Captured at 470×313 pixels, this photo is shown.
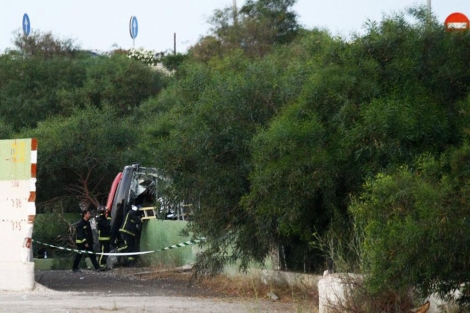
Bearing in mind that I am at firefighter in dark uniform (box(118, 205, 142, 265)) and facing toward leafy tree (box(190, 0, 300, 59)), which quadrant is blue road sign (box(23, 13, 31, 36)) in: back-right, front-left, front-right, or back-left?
front-left

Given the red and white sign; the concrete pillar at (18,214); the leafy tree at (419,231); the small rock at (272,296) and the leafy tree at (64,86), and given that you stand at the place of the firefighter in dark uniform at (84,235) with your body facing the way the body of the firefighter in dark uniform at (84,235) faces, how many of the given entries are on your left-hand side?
1

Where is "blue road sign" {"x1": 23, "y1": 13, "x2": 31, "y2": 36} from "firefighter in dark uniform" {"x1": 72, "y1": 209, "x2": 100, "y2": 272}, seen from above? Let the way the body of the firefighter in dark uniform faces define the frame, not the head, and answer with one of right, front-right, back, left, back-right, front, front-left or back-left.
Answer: left

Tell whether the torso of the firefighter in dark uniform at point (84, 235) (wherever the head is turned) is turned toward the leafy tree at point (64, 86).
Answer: no

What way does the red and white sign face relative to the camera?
toward the camera

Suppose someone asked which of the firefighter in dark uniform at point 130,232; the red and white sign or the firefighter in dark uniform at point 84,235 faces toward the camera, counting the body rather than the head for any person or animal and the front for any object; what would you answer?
the red and white sign

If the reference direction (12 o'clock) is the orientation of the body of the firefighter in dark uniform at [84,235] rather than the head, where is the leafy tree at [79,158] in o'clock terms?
The leafy tree is roughly at 9 o'clock from the firefighter in dark uniform.

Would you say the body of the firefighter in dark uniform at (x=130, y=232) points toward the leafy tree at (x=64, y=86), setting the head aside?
no

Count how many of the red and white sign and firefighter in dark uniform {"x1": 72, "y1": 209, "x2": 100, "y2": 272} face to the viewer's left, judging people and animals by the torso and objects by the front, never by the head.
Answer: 0

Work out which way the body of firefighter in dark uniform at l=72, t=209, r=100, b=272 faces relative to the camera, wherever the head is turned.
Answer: to the viewer's right
